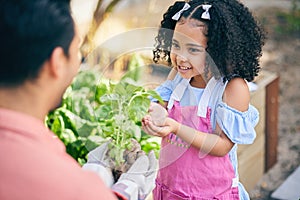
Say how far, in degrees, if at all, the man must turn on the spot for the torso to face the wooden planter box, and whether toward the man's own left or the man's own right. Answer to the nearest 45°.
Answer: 0° — they already face it

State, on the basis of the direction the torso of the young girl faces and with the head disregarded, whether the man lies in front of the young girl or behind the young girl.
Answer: in front

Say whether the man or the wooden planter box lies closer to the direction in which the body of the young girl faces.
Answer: the man

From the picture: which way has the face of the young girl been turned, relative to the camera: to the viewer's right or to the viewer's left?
to the viewer's left

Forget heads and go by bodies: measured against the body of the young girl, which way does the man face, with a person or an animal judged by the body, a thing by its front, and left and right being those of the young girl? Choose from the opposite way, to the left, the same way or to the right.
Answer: the opposite way

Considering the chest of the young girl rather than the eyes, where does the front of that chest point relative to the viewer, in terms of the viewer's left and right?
facing the viewer and to the left of the viewer

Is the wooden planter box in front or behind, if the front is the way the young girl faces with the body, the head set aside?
behind

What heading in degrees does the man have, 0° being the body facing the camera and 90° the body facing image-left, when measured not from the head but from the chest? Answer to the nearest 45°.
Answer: approximately 225°

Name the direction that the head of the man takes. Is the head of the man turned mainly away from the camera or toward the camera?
away from the camera

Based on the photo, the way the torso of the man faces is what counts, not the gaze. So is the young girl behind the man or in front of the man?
in front
